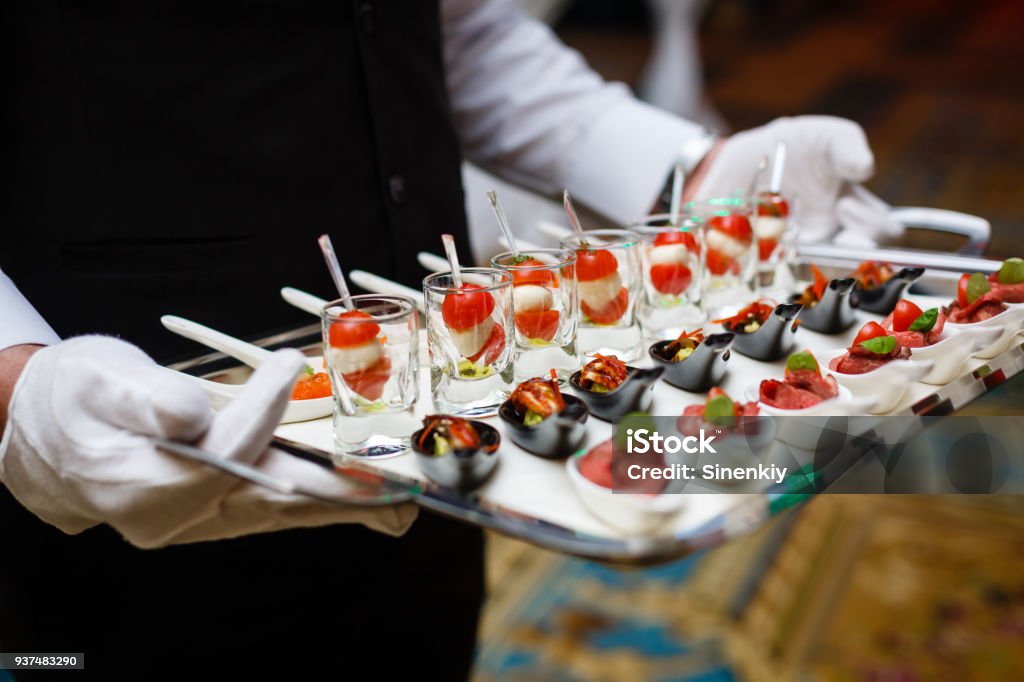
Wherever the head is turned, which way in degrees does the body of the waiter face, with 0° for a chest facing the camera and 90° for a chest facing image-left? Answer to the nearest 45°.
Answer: approximately 315°
